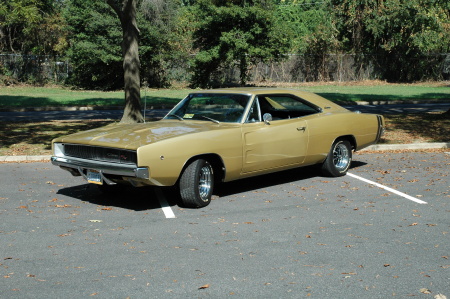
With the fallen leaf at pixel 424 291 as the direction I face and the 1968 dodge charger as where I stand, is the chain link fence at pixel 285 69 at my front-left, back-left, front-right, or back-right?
back-left

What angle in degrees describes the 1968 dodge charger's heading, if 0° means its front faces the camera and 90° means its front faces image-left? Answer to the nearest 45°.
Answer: approximately 45°

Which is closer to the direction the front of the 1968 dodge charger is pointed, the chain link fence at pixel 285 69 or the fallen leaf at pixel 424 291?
the fallen leaf

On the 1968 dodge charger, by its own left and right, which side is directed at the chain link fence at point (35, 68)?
right

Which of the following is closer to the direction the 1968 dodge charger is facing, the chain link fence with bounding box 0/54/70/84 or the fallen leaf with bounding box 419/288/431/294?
the fallen leaf

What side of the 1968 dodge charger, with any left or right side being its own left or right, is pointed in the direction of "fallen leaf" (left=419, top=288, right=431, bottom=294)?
left

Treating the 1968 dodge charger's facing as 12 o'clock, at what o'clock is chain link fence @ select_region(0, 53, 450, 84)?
The chain link fence is roughly at 5 o'clock from the 1968 dodge charger.
